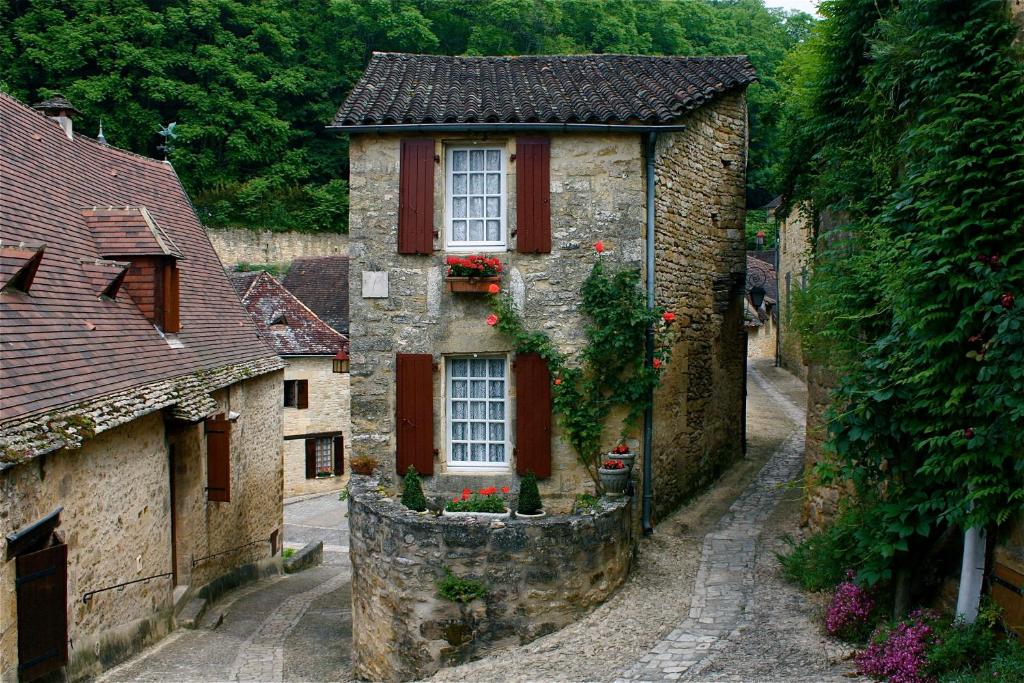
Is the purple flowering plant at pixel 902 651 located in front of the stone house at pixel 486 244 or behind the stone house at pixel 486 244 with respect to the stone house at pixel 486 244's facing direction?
in front

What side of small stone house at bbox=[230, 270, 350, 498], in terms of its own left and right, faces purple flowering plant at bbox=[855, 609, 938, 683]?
front

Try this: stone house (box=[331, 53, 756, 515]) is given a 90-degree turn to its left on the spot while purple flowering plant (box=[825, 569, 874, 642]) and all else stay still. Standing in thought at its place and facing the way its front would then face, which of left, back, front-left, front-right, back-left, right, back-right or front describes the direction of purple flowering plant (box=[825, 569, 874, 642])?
front-right

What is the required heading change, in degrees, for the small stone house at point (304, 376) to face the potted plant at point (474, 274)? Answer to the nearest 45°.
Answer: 0° — it already faces it

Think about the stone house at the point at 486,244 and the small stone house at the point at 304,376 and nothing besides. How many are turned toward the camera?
2

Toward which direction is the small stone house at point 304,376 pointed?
toward the camera

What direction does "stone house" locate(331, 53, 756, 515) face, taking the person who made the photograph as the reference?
facing the viewer

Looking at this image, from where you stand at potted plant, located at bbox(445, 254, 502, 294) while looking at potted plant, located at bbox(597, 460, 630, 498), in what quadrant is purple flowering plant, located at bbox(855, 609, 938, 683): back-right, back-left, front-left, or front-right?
front-right

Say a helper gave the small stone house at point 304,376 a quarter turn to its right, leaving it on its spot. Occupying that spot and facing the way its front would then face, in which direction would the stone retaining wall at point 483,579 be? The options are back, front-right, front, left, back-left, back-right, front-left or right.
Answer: left

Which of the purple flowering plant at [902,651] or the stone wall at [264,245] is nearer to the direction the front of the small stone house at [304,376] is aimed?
the purple flowering plant

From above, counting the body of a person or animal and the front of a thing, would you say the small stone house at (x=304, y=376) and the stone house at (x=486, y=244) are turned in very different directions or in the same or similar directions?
same or similar directions
